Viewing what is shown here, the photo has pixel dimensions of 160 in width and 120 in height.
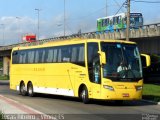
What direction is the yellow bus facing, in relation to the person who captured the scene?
facing the viewer and to the right of the viewer
